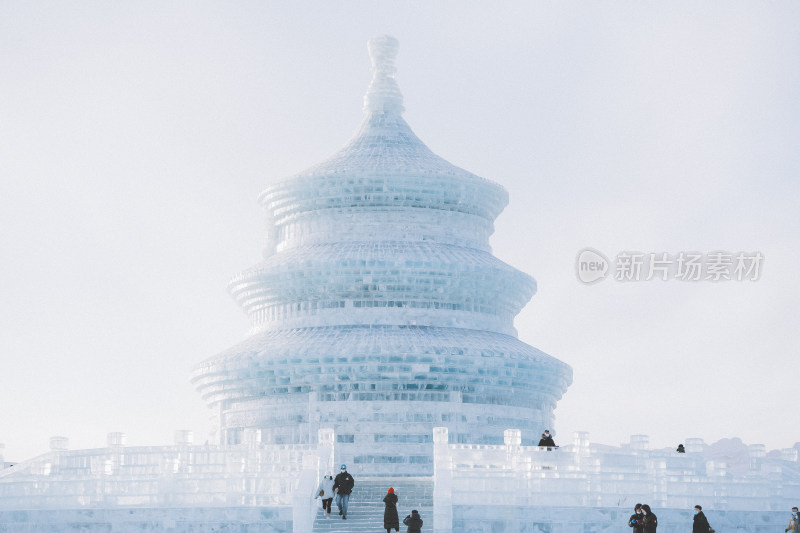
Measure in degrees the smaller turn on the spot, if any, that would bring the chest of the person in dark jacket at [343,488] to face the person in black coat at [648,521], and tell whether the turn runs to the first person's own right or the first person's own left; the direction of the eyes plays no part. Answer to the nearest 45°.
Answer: approximately 45° to the first person's own left

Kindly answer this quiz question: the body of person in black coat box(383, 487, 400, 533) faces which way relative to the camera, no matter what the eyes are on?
away from the camera

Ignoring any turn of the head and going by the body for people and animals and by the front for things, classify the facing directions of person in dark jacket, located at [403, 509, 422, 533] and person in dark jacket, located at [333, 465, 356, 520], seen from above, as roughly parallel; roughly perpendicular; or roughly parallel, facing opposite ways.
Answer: roughly parallel, facing opposite ways

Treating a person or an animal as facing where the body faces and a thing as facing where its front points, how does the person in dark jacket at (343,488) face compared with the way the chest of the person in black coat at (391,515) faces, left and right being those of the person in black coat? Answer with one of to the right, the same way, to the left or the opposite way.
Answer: the opposite way

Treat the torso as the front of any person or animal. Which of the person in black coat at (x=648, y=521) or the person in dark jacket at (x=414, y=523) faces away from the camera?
the person in dark jacket

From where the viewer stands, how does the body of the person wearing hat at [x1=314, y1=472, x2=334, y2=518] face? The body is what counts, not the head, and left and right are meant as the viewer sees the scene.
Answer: facing the viewer

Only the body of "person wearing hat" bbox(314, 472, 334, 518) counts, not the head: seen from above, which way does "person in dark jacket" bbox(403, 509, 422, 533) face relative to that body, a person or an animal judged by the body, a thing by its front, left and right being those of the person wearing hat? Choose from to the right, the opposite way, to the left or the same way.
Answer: the opposite way

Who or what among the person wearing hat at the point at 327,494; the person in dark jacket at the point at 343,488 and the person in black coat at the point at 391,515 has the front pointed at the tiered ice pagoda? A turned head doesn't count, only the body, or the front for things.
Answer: the person in black coat

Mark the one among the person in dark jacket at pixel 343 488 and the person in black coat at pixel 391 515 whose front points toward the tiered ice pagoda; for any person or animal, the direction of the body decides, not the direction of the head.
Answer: the person in black coat

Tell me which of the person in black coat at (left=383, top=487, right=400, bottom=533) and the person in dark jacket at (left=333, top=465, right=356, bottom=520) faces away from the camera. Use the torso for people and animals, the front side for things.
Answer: the person in black coat

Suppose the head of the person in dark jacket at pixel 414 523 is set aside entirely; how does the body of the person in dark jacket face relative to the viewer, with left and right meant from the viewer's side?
facing away from the viewer

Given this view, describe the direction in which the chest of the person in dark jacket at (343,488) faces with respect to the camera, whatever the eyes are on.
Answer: toward the camera
